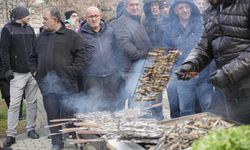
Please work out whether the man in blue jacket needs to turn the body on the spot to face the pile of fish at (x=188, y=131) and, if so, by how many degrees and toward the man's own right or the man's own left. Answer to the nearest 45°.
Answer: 0° — they already face it

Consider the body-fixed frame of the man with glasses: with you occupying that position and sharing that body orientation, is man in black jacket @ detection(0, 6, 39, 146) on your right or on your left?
on your right

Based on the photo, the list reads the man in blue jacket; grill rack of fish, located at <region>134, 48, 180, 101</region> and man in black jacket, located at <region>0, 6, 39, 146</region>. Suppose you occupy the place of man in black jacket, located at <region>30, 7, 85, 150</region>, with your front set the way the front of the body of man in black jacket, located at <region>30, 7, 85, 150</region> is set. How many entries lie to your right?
1

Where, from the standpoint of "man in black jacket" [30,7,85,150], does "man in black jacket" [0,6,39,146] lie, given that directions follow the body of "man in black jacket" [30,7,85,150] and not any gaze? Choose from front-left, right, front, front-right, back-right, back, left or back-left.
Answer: right

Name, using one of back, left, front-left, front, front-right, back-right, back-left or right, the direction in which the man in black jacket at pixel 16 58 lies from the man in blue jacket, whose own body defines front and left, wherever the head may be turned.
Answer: right

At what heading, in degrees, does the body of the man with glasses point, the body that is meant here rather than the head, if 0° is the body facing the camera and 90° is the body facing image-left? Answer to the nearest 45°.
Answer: approximately 0°

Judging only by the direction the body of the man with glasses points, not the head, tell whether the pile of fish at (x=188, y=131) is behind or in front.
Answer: in front

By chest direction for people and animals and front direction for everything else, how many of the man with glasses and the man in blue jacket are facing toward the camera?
2

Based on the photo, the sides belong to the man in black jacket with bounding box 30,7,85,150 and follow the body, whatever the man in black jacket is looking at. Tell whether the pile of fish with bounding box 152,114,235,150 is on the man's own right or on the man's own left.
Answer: on the man's own left

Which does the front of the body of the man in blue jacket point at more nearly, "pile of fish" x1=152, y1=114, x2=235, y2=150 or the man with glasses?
the pile of fish
